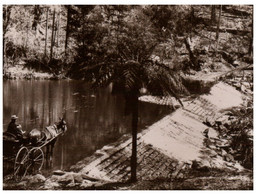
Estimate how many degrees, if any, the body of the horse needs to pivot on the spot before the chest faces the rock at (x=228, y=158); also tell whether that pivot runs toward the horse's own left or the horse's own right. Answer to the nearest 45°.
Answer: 0° — it already faces it

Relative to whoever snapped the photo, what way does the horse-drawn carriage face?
facing away from the viewer and to the right of the viewer

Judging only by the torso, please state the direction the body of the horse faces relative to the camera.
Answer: to the viewer's right

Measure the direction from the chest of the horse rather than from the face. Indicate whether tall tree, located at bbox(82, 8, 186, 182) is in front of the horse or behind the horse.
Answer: in front

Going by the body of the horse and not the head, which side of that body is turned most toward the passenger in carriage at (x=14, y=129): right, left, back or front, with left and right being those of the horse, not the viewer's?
back
